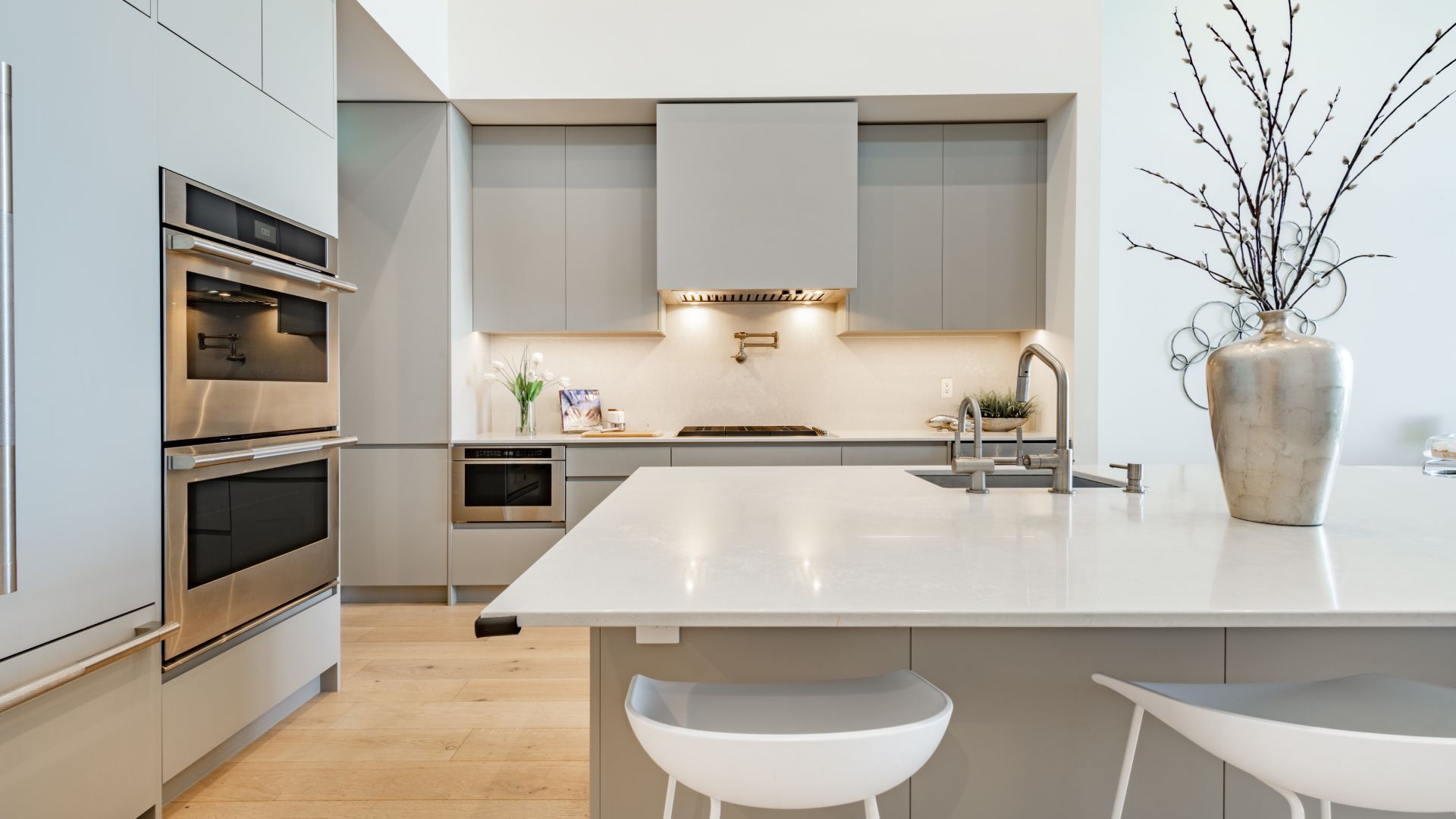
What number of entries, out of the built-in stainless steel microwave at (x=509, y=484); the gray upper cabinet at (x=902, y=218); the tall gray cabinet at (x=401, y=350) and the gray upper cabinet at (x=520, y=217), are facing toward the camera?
4

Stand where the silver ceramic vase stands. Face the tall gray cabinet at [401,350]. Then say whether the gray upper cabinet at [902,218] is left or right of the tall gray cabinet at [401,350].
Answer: right

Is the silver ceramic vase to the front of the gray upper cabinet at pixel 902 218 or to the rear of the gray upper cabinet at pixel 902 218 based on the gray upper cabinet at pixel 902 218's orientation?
to the front

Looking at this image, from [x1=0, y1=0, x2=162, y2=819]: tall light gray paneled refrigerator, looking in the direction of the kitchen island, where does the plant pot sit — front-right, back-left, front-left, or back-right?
front-left

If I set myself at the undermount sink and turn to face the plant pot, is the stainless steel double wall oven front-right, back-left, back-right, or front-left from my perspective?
back-left

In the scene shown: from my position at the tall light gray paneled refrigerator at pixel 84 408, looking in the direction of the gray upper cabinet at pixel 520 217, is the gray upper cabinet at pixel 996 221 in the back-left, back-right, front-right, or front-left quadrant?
front-right

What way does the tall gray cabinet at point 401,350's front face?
toward the camera

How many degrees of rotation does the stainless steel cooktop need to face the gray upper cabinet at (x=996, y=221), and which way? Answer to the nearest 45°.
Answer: approximately 90° to its left

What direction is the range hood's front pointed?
toward the camera
